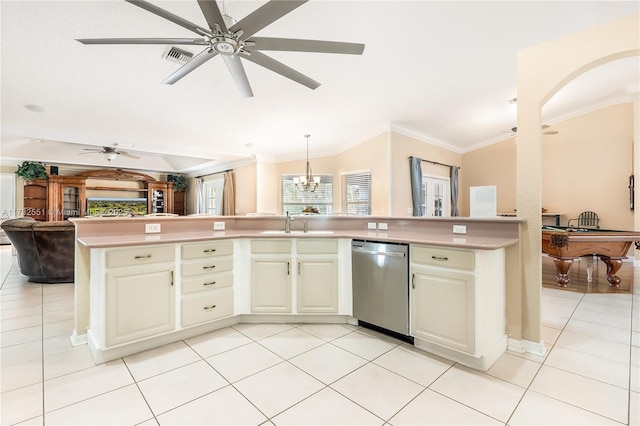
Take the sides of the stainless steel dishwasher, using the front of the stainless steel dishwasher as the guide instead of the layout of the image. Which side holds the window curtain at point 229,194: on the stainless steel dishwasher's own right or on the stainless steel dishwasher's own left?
on the stainless steel dishwasher's own right

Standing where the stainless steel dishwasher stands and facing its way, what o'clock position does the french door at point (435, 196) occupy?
The french door is roughly at 5 o'clock from the stainless steel dishwasher.

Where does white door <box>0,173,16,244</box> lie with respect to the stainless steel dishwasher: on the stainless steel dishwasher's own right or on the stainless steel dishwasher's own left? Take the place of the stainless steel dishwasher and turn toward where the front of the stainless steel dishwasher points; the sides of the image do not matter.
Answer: on the stainless steel dishwasher's own right

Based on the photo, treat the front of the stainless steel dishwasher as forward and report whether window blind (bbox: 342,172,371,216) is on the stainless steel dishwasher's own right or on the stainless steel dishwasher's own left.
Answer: on the stainless steel dishwasher's own right

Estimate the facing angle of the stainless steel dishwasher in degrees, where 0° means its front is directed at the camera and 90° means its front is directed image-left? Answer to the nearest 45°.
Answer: approximately 45°

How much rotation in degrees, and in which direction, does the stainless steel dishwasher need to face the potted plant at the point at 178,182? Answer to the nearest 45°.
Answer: approximately 90° to its right

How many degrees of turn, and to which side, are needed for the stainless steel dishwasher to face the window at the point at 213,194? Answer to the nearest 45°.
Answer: approximately 90° to its right
